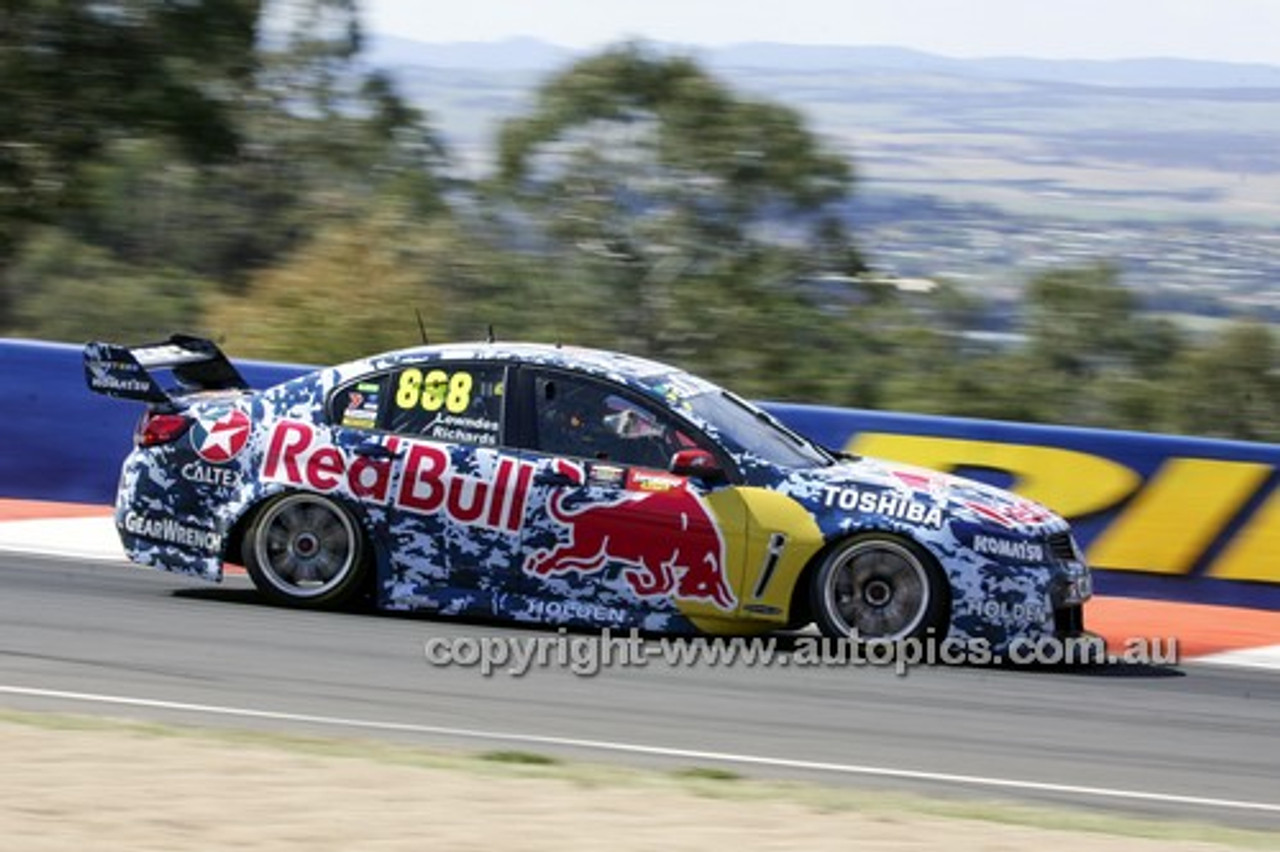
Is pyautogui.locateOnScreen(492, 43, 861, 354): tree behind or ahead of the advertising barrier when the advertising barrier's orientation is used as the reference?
behind

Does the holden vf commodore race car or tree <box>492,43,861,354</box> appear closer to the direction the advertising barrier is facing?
the holden vf commodore race car

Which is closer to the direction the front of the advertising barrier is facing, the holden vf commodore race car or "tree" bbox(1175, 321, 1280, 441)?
the holden vf commodore race car

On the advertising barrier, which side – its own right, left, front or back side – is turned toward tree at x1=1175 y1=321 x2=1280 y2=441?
back

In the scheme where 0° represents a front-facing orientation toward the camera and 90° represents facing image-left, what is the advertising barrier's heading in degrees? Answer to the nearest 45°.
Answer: approximately 0°
